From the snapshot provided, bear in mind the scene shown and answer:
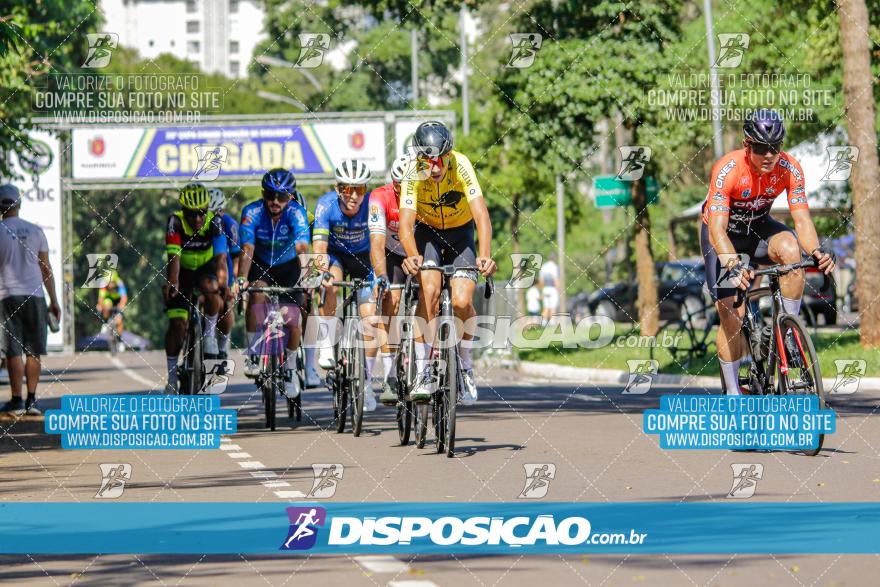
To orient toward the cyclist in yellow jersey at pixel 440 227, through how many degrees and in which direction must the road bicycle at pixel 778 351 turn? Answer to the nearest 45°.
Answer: approximately 135° to its right

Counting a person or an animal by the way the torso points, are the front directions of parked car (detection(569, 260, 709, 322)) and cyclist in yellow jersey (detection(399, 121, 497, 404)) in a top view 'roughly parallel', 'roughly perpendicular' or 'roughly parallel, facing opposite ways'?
roughly perpendicular

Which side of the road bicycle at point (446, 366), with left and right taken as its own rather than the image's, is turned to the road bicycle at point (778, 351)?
left

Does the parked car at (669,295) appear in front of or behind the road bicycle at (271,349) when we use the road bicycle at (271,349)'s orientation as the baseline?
behind

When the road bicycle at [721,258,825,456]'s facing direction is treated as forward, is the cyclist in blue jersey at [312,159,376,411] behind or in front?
behind

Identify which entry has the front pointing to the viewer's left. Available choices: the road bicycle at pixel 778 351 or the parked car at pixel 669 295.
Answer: the parked car

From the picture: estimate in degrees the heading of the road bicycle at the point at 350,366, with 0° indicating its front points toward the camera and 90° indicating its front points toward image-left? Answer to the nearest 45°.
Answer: approximately 0°

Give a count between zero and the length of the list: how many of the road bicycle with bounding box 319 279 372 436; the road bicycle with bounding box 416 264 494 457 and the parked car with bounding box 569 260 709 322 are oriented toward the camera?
2

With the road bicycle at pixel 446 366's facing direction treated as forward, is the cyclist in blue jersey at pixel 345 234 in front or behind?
behind
